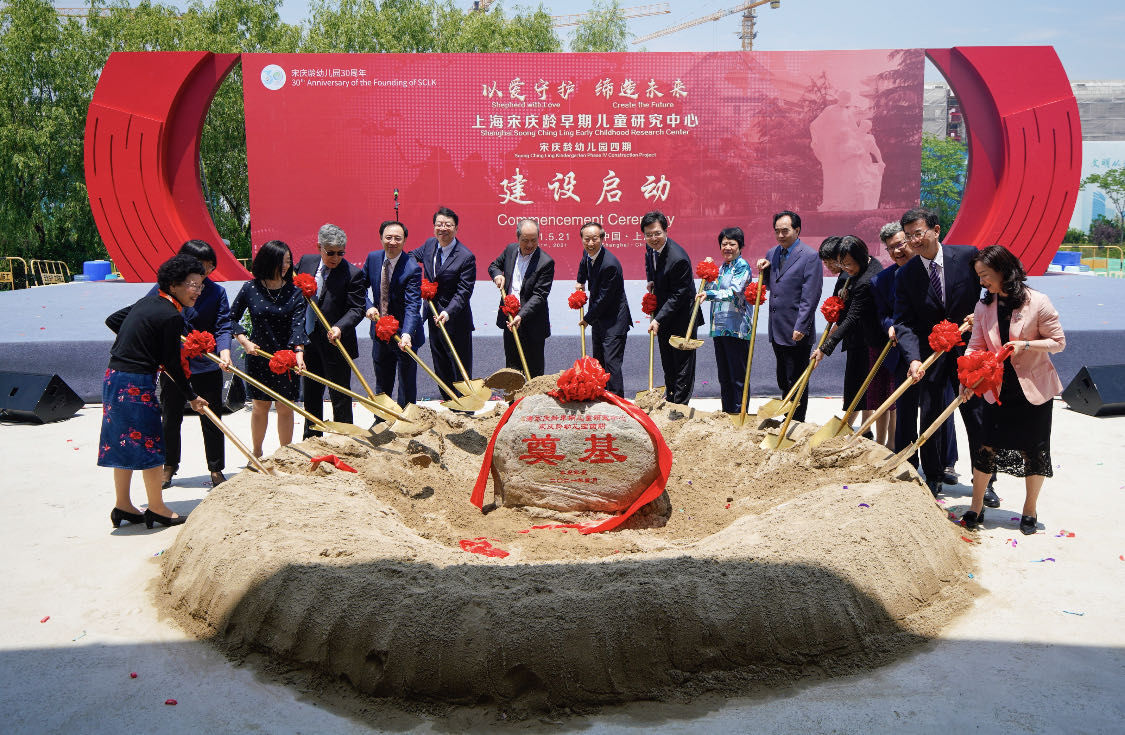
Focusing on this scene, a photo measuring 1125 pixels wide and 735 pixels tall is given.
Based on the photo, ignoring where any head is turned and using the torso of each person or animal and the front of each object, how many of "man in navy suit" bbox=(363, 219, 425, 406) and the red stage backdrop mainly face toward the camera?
2

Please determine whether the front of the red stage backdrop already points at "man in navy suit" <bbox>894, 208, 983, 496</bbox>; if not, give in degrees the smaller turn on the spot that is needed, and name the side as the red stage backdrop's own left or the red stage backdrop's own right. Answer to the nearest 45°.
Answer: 0° — it already faces them

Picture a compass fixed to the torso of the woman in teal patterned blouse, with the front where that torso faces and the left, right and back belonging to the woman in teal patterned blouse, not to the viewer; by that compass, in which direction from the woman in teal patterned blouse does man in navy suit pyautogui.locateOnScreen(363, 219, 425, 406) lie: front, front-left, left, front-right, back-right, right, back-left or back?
front-right

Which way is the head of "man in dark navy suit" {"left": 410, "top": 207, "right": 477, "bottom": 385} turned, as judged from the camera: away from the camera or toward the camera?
toward the camera

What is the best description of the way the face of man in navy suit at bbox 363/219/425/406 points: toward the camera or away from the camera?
toward the camera

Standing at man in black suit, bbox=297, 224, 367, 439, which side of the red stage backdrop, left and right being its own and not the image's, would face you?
front

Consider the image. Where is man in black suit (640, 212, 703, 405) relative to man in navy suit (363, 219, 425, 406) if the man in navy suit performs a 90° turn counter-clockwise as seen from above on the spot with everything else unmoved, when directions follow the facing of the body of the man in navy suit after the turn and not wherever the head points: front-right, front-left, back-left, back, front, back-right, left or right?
front

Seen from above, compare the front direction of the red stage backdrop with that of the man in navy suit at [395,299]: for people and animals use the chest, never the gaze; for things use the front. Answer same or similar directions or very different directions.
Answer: same or similar directions

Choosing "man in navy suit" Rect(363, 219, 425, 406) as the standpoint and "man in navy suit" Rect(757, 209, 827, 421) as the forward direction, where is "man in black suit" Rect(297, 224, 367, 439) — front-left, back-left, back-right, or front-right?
back-right

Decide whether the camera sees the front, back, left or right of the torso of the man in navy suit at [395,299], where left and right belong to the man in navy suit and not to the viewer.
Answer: front

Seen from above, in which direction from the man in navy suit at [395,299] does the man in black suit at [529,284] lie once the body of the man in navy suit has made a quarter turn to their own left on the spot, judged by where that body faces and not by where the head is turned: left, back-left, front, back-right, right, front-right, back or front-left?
front
